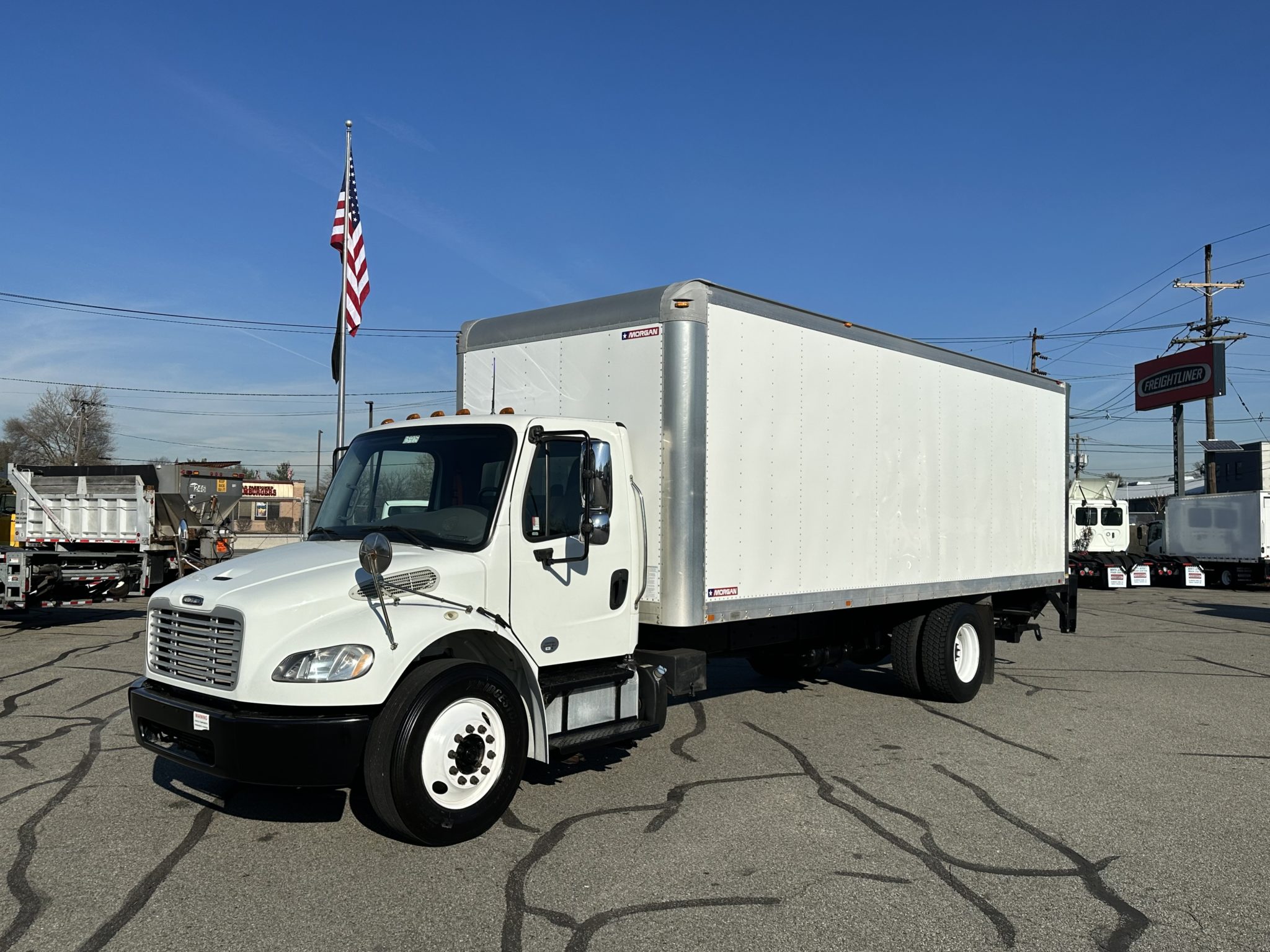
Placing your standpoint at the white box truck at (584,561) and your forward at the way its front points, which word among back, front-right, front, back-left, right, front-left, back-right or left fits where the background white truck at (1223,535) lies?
back

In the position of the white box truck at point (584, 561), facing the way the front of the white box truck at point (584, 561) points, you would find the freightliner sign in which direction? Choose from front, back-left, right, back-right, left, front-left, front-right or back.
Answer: back

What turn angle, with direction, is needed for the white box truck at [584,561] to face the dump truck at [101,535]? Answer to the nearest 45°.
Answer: approximately 90° to its right

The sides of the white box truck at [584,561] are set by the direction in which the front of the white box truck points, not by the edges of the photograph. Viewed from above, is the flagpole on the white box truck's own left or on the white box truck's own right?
on the white box truck's own right

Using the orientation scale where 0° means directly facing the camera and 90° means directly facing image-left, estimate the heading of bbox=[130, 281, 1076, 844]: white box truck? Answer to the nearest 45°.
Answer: approximately 45°

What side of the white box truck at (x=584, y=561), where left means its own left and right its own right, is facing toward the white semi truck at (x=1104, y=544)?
back

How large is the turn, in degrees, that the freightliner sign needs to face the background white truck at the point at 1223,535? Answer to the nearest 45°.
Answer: approximately 45° to its left

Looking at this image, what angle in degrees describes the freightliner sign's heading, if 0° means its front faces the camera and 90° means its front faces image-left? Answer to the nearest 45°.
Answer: approximately 45°
